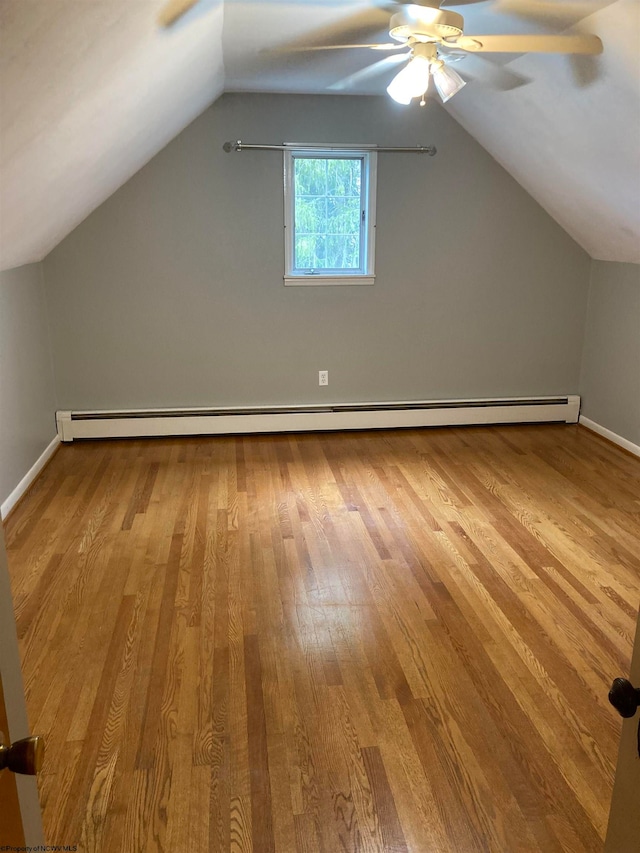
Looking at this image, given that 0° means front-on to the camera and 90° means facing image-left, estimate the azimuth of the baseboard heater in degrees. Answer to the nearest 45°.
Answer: approximately 0°

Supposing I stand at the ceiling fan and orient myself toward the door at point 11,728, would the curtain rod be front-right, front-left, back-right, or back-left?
back-right

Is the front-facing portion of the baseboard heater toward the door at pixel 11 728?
yes

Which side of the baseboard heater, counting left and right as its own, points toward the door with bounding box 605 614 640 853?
front
